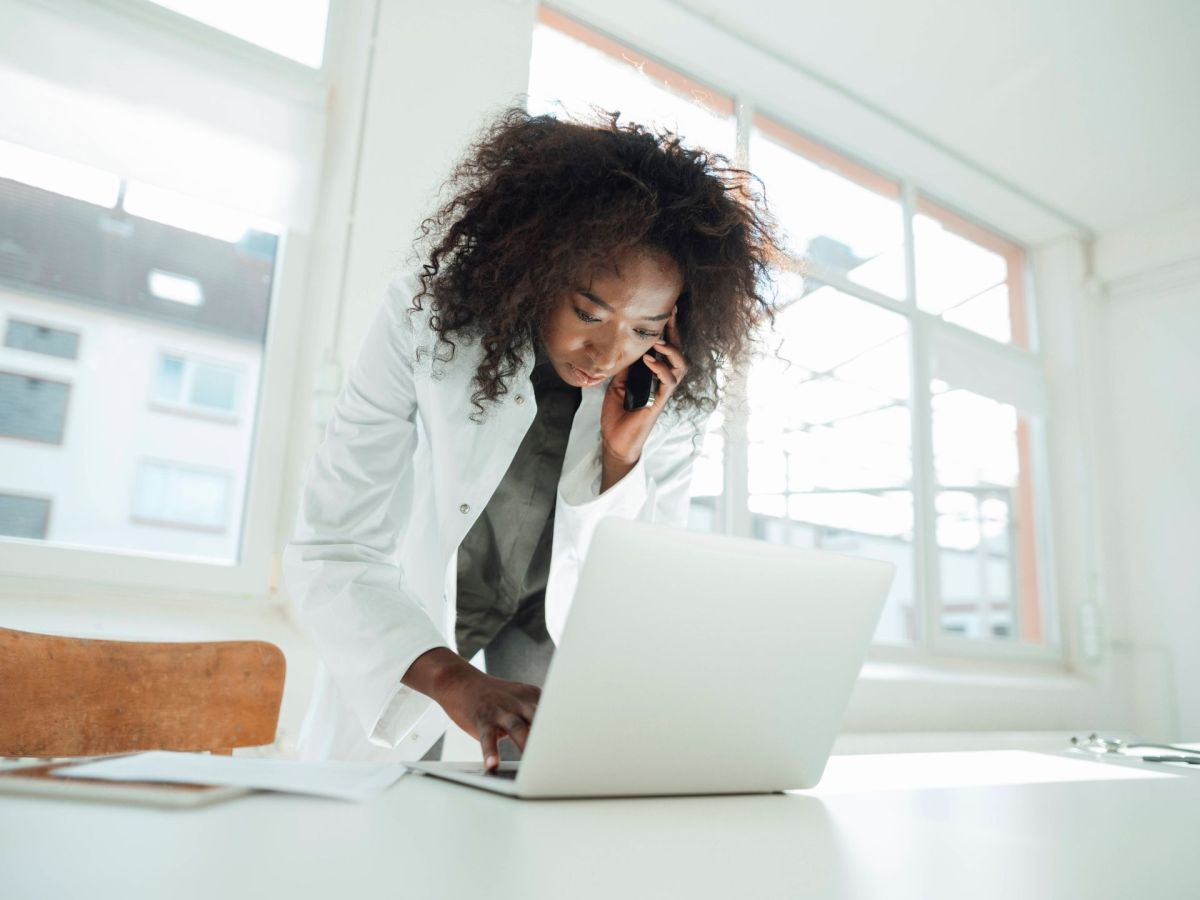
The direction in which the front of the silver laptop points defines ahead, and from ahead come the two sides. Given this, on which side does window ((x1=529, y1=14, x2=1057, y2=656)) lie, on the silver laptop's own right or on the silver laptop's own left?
on the silver laptop's own right

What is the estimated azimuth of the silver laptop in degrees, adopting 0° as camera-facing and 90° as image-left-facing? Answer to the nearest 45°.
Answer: approximately 135°

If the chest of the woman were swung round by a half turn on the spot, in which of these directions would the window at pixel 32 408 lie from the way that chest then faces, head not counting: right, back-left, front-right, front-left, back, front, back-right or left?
front

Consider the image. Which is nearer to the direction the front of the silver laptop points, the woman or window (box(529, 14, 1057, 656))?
the woman

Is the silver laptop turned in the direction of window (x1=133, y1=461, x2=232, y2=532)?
yes

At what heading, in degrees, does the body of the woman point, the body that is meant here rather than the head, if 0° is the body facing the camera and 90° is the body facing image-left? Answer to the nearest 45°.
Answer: approximately 315°

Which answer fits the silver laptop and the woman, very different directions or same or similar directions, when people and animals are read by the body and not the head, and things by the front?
very different directions

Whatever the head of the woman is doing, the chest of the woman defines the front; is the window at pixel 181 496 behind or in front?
behind

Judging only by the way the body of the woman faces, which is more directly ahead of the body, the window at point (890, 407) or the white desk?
the white desk

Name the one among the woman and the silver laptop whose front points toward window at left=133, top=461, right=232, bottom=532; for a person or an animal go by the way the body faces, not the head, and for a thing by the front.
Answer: the silver laptop

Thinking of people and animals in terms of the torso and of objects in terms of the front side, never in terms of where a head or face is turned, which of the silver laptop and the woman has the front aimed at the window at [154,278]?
the silver laptop

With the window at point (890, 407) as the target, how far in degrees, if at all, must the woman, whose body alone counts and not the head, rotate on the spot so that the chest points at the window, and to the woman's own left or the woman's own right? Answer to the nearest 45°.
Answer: approximately 90° to the woman's own left
